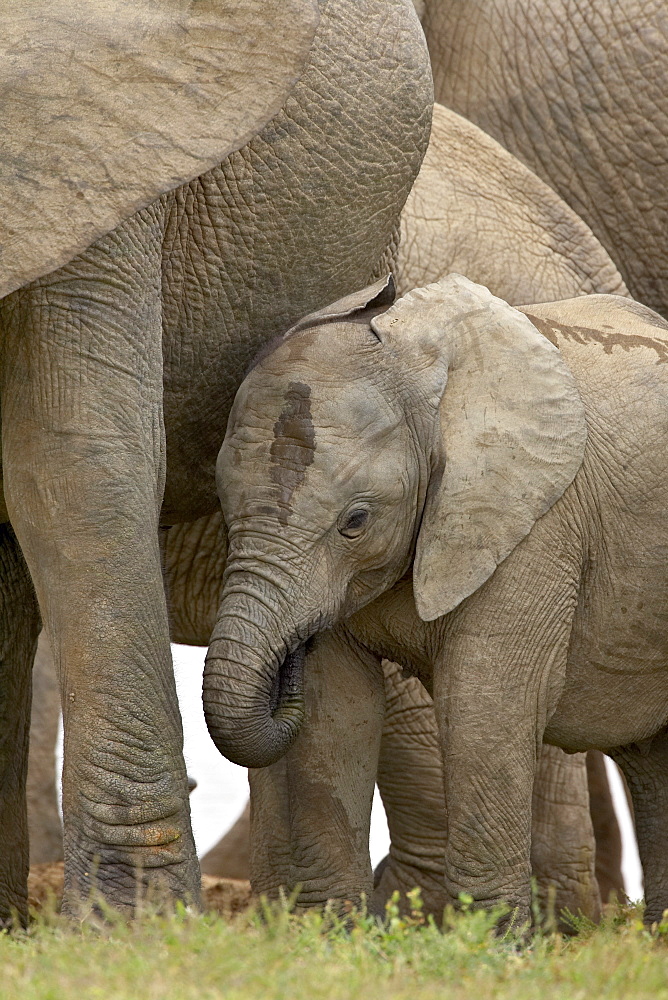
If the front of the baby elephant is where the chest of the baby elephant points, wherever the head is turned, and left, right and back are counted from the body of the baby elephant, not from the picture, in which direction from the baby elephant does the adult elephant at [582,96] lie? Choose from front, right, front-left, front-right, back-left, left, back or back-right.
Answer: back-right

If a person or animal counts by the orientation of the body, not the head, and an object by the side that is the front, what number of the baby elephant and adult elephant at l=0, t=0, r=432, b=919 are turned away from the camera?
0

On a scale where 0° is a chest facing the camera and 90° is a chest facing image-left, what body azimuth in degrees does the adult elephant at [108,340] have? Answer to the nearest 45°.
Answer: approximately 45°

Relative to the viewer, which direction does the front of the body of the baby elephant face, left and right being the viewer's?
facing the viewer and to the left of the viewer

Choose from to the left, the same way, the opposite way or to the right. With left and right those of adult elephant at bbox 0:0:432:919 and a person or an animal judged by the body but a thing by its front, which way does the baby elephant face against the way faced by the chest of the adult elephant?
the same way
